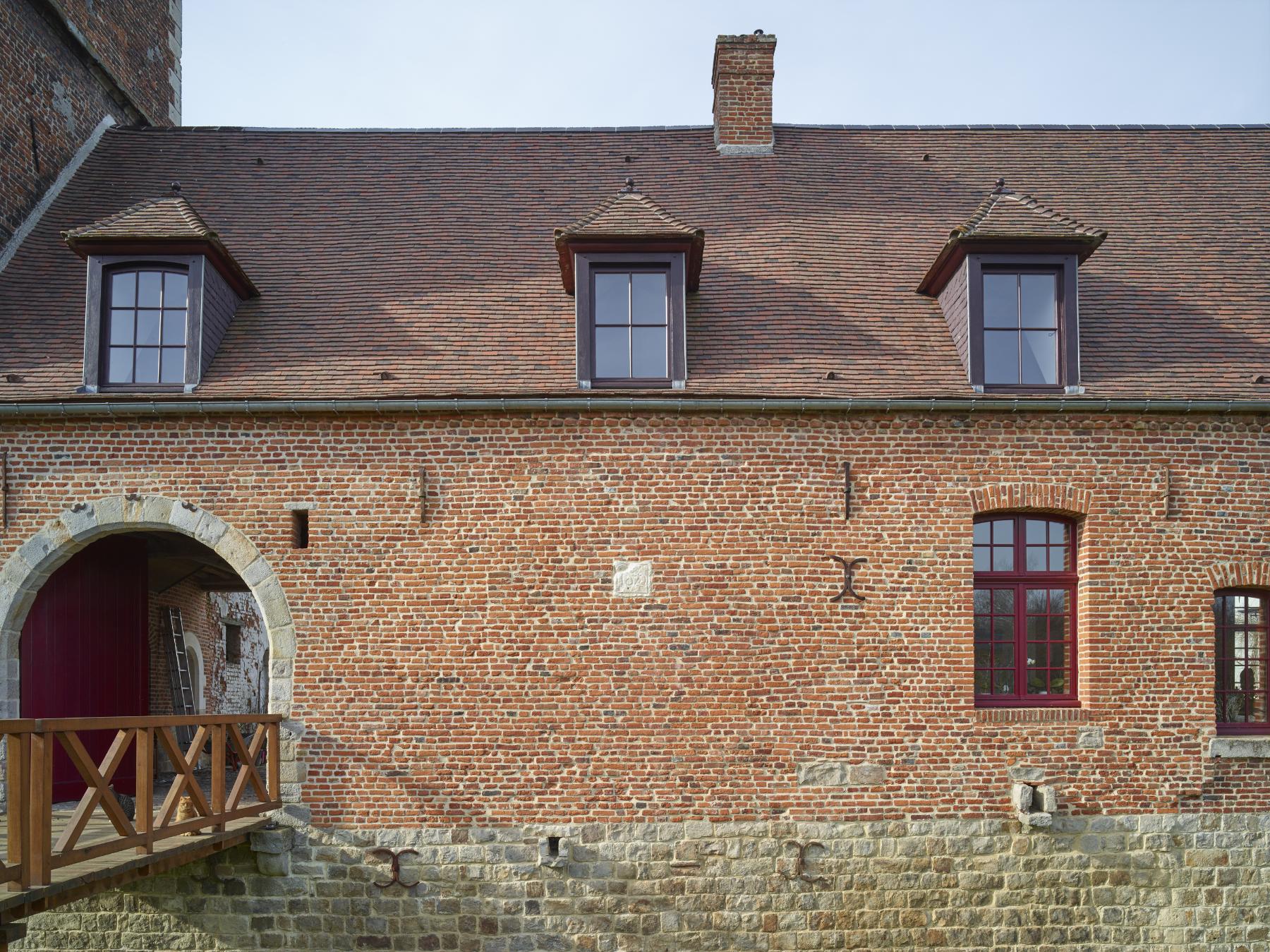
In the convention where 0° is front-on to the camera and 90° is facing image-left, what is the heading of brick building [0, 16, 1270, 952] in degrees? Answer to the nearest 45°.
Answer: approximately 0°
